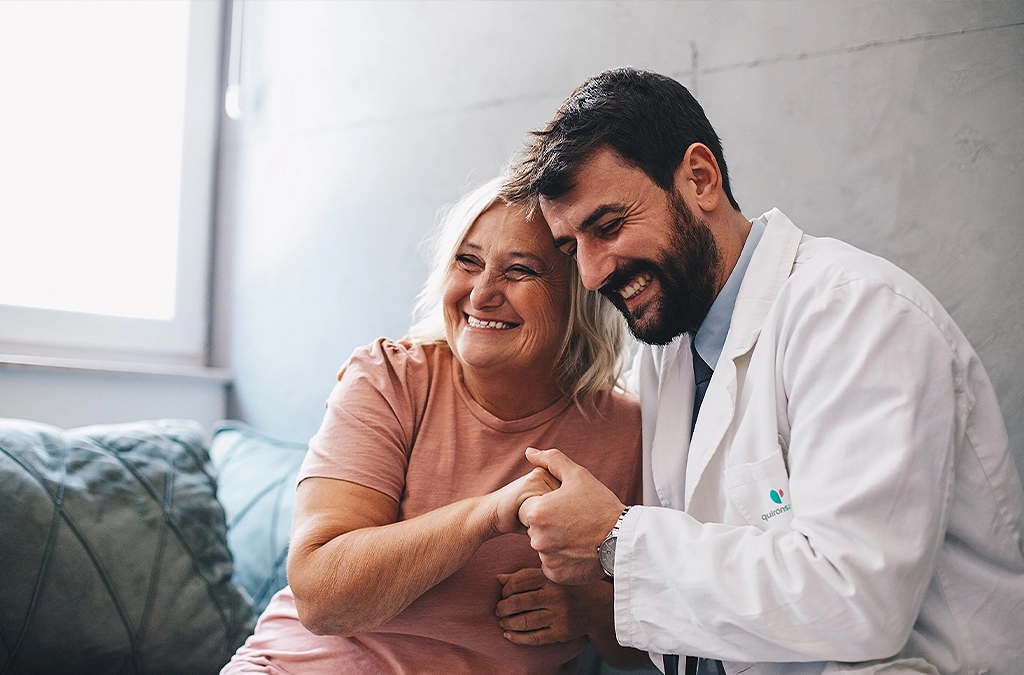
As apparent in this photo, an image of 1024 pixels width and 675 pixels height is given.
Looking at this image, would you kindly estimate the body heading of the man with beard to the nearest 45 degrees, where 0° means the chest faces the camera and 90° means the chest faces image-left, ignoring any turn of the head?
approximately 45°

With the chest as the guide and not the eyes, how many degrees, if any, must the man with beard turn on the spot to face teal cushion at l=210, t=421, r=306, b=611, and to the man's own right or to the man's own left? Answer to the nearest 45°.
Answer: approximately 90° to the man's own right

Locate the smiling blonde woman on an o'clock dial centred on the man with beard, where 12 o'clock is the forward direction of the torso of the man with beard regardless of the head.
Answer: The smiling blonde woman is roughly at 2 o'clock from the man with beard.

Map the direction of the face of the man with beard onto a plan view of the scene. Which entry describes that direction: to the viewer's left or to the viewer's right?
to the viewer's left

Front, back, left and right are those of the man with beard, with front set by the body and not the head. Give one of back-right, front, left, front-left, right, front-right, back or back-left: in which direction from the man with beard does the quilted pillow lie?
front-right
